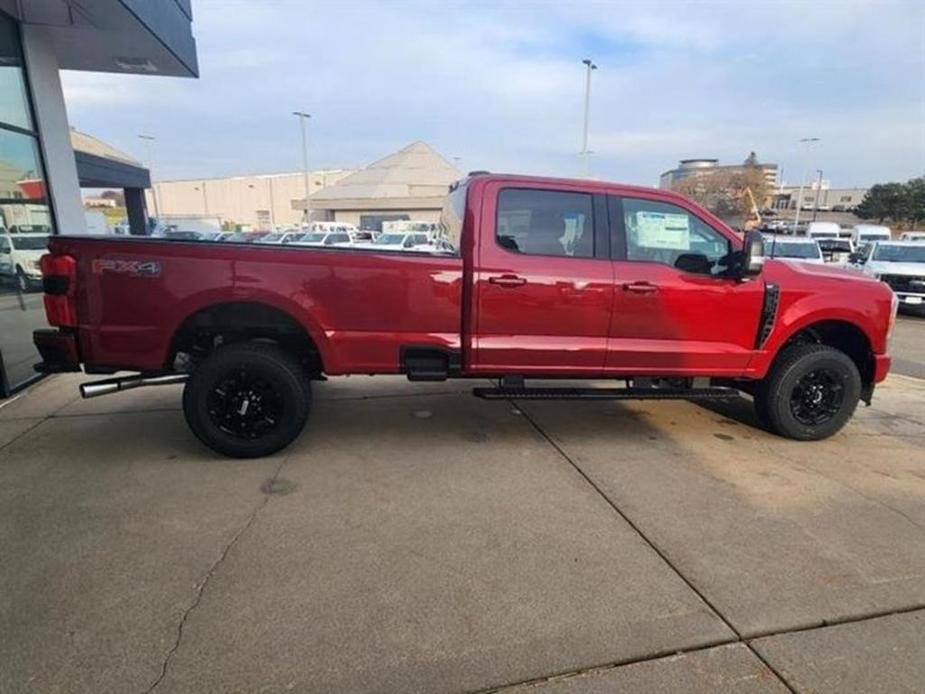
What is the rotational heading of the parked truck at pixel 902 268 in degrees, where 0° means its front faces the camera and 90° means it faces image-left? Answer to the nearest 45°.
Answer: approximately 0°

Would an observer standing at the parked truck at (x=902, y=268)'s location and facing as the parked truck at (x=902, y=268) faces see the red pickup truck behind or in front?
in front

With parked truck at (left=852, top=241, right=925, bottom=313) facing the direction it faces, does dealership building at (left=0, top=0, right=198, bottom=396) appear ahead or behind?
ahead

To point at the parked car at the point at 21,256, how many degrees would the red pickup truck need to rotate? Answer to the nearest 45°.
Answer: approximately 135° to its left

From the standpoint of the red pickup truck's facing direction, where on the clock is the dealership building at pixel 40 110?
The dealership building is roughly at 7 o'clock from the red pickup truck.

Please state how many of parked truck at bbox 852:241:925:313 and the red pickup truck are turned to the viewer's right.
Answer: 1

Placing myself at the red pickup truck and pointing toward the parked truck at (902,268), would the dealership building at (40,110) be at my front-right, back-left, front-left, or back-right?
back-left

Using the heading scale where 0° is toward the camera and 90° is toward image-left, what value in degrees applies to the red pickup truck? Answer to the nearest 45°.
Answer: approximately 270°

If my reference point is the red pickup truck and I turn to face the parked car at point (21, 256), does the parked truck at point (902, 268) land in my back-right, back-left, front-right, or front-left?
back-right

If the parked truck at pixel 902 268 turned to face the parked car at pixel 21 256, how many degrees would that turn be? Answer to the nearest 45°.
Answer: approximately 45° to its right

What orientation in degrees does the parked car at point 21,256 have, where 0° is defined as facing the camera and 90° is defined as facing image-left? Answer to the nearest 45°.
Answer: approximately 315°
